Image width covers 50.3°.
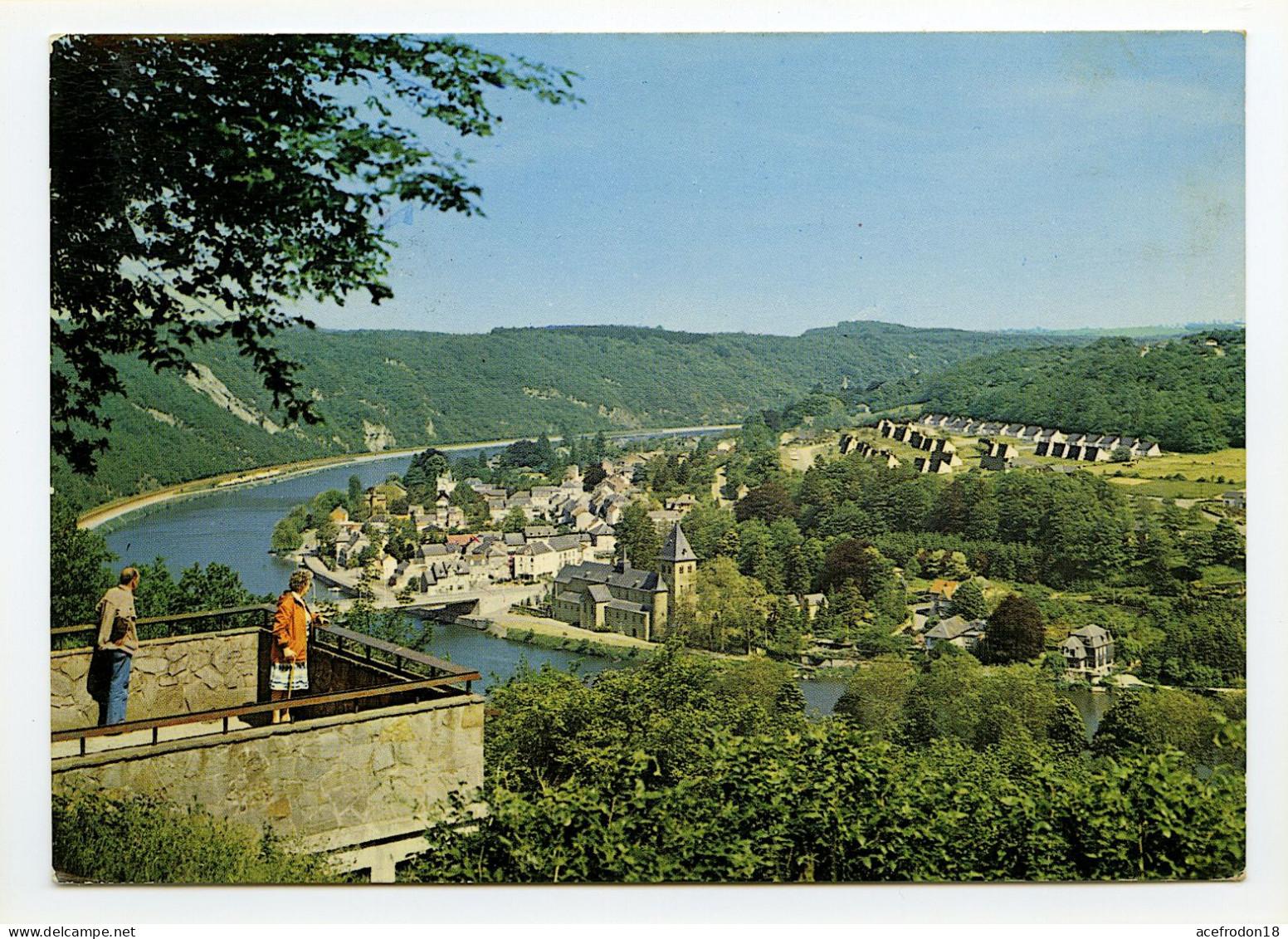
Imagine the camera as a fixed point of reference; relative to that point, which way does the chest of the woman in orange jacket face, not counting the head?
to the viewer's right

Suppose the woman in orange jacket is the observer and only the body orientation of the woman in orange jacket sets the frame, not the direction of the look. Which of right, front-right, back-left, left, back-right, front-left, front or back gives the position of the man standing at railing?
back
